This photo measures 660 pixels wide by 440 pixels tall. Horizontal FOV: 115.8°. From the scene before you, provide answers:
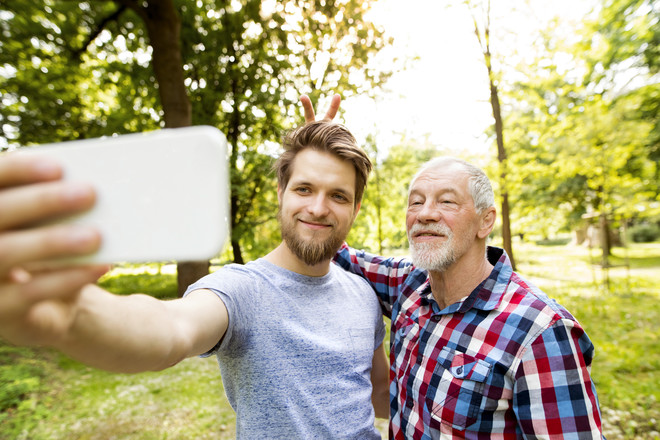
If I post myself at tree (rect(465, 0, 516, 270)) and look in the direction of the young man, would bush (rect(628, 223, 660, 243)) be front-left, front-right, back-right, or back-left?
back-left

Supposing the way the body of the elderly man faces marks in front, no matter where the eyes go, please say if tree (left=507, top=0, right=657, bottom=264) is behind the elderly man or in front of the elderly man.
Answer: behind

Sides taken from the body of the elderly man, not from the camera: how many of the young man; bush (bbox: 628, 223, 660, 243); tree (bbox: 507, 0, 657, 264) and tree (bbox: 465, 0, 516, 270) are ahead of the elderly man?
1

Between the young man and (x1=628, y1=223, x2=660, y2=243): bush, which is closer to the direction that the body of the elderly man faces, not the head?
the young man

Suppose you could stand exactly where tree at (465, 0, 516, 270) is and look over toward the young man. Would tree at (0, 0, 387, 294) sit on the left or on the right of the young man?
right

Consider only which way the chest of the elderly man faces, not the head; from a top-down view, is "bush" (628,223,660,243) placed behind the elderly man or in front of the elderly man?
behind

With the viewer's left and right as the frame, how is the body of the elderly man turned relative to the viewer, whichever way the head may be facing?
facing the viewer and to the left of the viewer

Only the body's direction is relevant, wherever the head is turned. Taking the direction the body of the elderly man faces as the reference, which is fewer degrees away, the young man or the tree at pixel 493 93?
the young man

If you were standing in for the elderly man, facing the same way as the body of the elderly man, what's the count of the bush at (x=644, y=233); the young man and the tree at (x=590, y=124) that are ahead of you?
1

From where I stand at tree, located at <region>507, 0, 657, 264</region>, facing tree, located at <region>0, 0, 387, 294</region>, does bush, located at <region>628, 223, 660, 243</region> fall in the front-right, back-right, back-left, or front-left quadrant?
back-right

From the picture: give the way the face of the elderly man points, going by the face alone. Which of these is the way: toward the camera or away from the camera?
toward the camera

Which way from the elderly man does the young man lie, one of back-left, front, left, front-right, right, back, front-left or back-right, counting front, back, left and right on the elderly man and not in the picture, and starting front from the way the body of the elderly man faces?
front
